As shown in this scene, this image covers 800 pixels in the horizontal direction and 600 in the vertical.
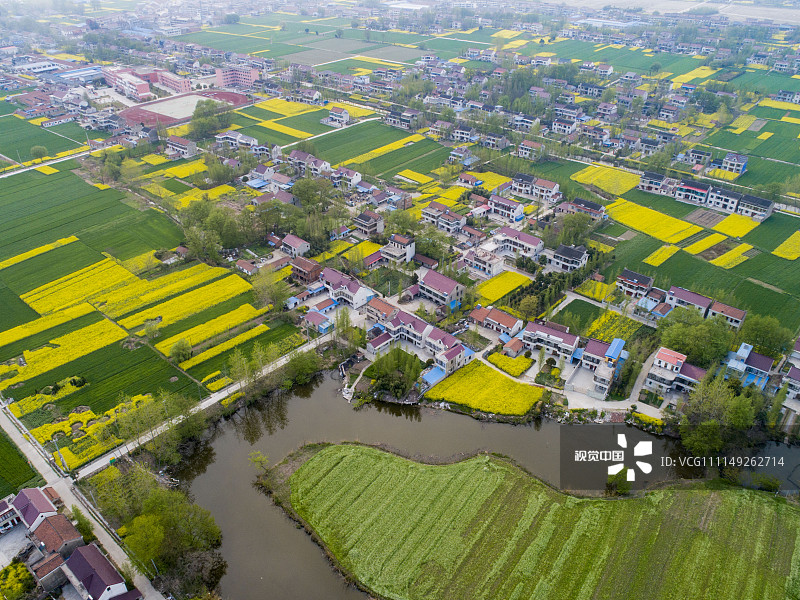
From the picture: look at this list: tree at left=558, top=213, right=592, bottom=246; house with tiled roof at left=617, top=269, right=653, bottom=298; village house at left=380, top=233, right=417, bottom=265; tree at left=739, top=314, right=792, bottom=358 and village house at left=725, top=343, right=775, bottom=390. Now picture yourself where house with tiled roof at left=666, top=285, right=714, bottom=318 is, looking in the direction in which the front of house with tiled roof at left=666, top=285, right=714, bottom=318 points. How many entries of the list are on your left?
2

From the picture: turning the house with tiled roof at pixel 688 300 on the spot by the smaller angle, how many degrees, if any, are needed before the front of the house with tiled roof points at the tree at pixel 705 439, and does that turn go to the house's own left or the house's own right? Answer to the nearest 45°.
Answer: approximately 45° to the house's own left

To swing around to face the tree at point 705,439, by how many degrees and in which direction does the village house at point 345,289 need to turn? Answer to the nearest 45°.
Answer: approximately 90° to its left

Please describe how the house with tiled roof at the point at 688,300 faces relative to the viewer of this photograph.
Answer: facing the viewer and to the left of the viewer

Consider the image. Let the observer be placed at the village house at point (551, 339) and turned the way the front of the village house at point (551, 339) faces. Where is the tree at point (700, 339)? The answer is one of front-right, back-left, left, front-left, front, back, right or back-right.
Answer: back-left

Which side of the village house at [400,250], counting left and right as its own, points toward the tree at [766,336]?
left

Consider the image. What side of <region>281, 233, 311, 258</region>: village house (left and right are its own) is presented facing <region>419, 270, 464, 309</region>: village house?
left

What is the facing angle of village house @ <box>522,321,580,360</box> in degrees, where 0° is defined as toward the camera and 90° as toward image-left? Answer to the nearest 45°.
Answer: approximately 45°

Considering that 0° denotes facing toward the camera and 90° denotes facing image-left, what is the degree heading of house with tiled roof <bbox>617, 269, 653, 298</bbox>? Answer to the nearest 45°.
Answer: approximately 45°

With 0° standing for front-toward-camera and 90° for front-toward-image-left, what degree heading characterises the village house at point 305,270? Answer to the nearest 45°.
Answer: approximately 45°
